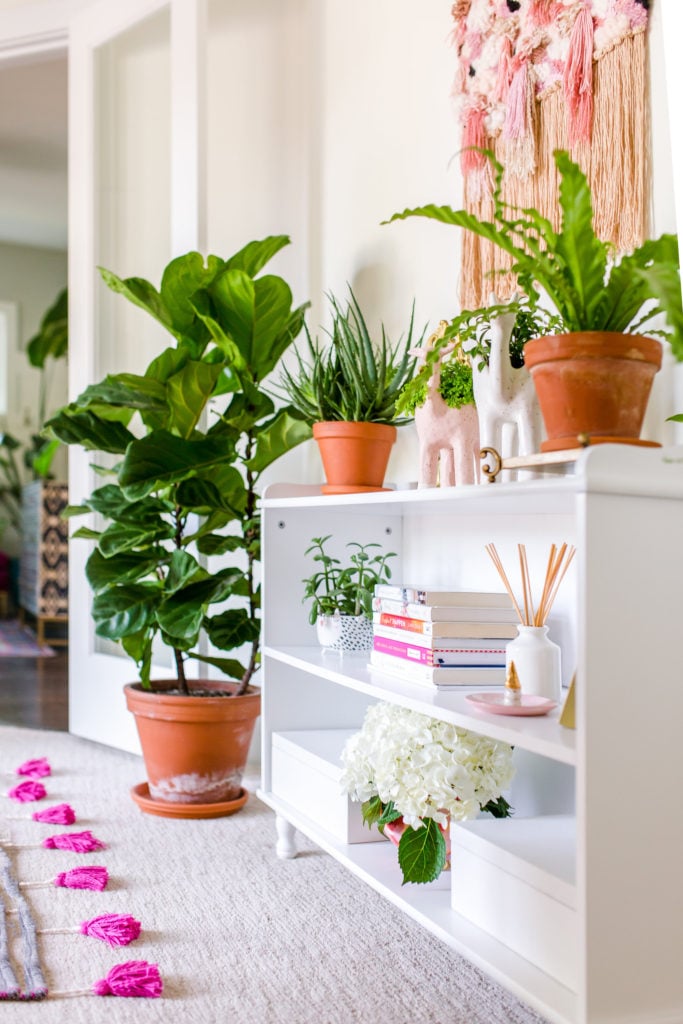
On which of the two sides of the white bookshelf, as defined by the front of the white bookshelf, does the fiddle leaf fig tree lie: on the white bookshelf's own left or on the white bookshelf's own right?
on the white bookshelf's own right

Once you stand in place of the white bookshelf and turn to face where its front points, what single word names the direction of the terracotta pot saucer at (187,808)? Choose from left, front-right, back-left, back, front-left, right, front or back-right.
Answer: right

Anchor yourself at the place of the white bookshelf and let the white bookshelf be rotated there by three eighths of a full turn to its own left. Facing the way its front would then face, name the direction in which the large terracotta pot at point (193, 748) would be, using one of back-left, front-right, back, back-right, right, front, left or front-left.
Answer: back-left

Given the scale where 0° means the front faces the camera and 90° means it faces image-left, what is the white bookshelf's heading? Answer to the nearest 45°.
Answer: approximately 45°
